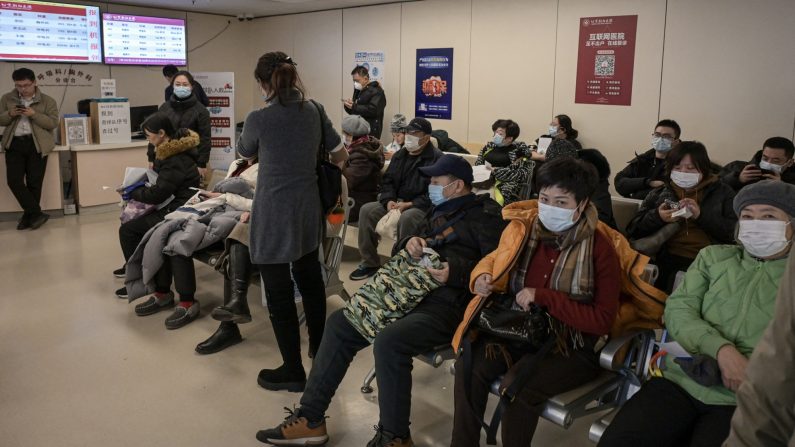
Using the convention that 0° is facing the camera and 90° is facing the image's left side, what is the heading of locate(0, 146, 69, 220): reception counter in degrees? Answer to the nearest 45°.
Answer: approximately 0°

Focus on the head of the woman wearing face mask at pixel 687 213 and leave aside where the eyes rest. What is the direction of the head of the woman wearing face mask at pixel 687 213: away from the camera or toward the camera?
toward the camera

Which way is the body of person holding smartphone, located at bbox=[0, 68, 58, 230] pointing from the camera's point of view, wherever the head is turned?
toward the camera

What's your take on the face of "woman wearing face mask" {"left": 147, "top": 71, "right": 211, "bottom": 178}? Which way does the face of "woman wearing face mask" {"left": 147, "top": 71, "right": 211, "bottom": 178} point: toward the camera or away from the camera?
toward the camera

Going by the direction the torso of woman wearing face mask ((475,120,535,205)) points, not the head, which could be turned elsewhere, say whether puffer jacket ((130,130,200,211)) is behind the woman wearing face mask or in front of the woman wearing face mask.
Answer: in front

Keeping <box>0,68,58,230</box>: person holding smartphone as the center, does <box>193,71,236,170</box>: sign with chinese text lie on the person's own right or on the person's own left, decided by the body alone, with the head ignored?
on the person's own left

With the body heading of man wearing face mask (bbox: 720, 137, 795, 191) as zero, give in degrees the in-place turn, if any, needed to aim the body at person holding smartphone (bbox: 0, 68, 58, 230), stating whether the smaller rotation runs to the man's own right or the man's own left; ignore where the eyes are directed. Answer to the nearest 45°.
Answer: approximately 45° to the man's own right

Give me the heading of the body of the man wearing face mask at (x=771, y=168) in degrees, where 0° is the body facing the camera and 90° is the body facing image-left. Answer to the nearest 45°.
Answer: approximately 45°

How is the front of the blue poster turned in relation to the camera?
facing the viewer

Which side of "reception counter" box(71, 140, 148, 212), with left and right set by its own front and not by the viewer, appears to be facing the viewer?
front

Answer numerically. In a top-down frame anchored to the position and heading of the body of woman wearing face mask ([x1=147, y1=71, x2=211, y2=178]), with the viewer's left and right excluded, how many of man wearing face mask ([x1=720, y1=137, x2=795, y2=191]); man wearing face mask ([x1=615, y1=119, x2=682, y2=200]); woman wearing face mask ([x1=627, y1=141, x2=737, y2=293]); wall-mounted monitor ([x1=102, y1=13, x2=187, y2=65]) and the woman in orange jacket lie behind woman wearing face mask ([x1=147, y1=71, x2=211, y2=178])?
1

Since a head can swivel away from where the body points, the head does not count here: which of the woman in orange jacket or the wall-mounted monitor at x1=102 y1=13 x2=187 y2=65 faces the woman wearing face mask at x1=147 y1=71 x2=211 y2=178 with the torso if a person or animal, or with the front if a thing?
the wall-mounted monitor

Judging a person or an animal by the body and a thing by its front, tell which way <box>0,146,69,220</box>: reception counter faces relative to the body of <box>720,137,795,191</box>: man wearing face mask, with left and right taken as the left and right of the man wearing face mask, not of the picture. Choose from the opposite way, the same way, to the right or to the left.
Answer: to the left

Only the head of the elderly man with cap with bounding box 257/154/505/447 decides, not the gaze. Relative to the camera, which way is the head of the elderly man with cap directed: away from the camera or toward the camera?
toward the camera

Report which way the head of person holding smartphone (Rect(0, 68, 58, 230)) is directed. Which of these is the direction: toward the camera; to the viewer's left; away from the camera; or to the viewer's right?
toward the camera

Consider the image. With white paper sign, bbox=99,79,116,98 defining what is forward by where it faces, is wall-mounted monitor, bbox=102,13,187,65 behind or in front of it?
behind
